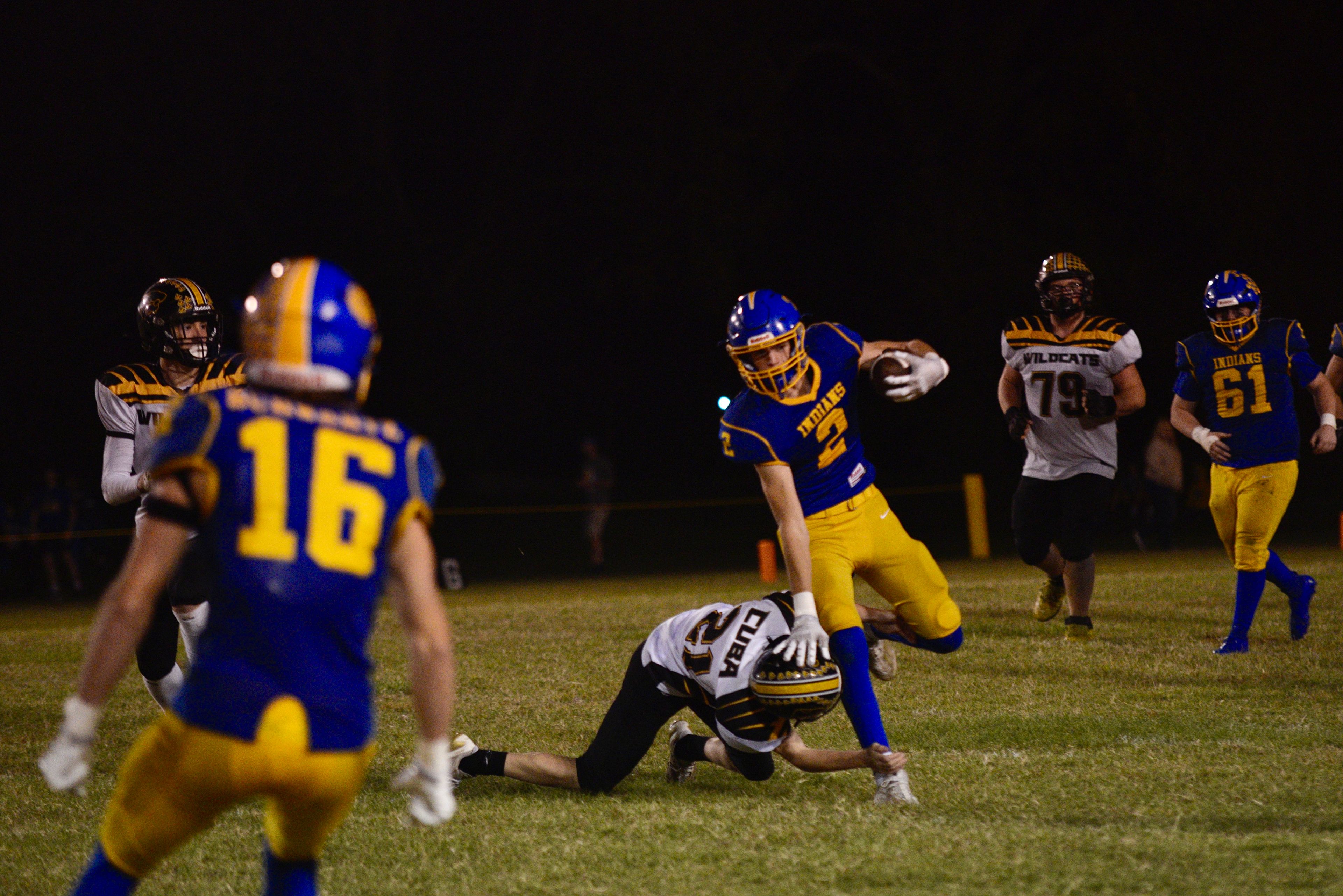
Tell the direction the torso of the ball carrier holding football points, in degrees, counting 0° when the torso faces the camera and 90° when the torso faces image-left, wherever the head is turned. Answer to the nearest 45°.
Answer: approximately 0°

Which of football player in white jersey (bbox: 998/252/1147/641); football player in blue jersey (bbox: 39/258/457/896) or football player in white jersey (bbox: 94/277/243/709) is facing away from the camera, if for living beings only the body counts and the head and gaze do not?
the football player in blue jersey

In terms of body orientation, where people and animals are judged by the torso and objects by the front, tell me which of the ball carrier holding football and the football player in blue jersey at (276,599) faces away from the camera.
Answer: the football player in blue jersey

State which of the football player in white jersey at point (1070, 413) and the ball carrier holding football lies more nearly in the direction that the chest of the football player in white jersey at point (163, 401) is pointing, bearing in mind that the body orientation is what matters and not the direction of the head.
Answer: the ball carrier holding football

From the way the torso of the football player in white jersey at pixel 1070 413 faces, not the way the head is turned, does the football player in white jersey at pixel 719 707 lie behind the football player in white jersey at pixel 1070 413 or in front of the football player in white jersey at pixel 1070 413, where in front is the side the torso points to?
in front

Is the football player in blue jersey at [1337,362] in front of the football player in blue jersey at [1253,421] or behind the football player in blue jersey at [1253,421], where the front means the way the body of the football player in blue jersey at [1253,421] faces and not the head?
behind

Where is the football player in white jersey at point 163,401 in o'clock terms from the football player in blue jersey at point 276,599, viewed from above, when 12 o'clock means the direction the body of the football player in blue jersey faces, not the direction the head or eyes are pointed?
The football player in white jersey is roughly at 12 o'clock from the football player in blue jersey.

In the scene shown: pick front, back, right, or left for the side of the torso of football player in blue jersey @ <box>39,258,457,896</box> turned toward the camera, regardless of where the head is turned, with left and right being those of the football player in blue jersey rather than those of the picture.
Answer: back

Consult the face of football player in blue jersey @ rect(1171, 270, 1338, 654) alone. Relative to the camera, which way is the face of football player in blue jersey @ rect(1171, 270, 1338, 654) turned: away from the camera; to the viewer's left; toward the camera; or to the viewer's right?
toward the camera

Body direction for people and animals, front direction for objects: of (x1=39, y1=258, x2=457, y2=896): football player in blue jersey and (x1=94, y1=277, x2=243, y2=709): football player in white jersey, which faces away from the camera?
the football player in blue jersey

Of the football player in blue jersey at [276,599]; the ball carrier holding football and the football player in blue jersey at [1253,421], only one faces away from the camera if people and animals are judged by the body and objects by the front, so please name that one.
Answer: the football player in blue jersey at [276,599]

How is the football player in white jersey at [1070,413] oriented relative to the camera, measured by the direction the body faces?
toward the camera

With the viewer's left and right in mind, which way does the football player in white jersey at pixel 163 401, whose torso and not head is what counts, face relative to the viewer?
facing the viewer and to the right of the viewer
